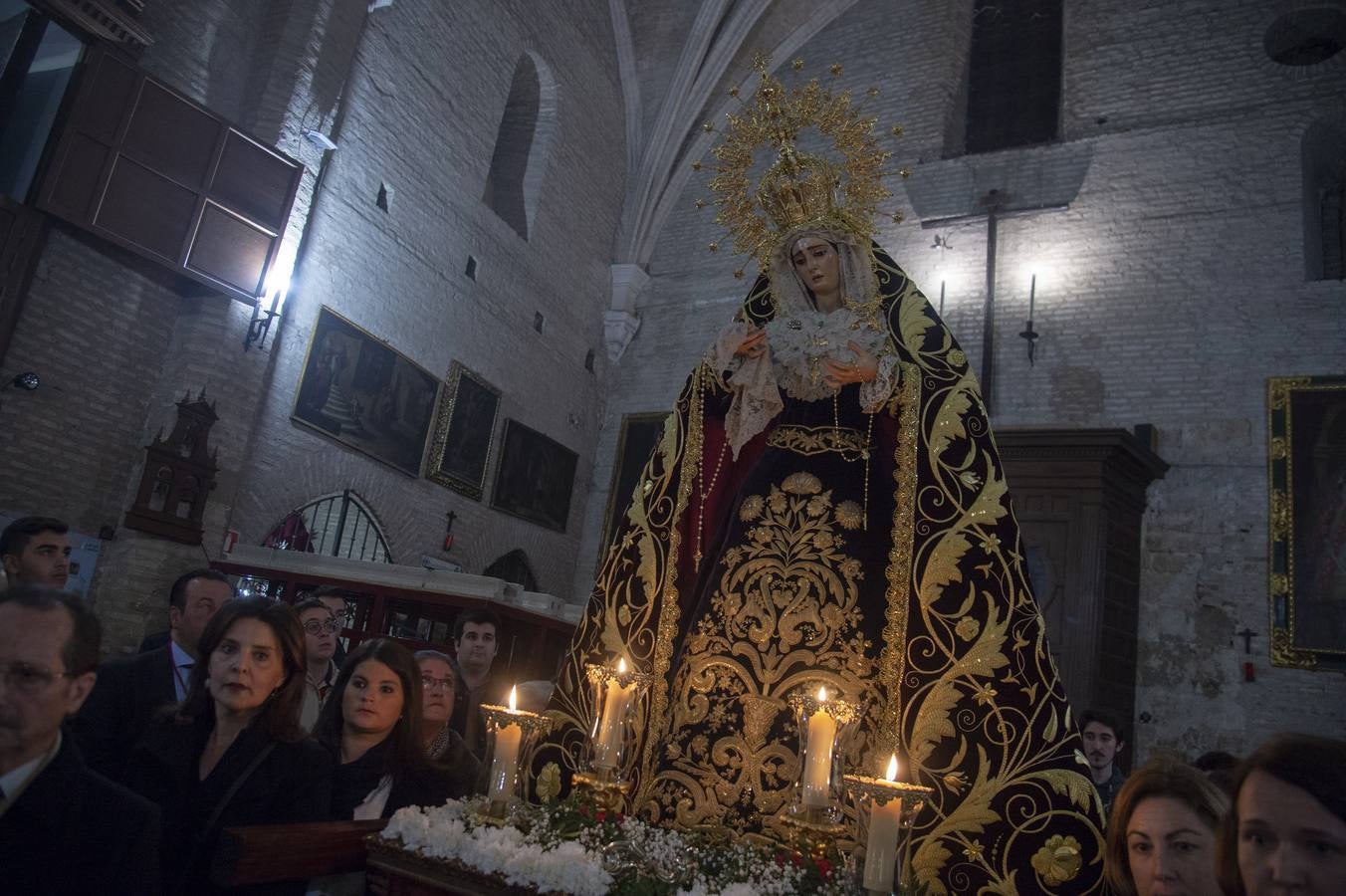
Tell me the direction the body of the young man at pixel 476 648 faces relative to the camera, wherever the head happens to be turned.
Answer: toward the camera

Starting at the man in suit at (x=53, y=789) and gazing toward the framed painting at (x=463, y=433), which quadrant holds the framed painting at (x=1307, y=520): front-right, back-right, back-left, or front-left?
front-right

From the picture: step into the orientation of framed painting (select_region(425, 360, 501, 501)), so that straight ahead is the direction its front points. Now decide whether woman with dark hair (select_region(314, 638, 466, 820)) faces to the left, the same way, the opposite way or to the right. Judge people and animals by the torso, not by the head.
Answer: to the right

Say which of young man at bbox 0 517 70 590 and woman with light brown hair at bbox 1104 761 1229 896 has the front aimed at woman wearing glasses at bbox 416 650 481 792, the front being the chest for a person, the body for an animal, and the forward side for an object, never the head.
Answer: the young man

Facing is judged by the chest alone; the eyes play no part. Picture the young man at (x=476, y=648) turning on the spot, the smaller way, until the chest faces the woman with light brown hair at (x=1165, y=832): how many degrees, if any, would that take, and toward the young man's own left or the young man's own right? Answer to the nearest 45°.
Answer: approximately 45° to the young man's own left

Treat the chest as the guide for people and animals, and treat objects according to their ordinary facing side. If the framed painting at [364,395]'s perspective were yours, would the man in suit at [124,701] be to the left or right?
on its right

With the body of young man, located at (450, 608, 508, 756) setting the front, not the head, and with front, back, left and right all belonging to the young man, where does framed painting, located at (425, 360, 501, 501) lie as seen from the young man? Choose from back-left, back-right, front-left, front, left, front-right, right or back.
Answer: back

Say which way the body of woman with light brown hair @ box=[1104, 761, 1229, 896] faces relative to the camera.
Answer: toward the camera

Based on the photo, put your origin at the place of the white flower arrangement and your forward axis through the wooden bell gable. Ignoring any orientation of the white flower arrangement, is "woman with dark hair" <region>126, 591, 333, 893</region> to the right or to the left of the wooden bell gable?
left

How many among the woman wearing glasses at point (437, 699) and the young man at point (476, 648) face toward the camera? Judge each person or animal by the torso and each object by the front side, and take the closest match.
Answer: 2

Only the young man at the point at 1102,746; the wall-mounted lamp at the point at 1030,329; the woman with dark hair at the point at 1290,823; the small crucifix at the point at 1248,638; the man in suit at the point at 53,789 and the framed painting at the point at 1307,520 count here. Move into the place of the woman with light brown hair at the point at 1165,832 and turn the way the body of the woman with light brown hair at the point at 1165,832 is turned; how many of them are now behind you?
4

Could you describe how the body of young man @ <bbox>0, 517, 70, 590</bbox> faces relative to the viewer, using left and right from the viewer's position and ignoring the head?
facing the viewer and to the right of the viewer

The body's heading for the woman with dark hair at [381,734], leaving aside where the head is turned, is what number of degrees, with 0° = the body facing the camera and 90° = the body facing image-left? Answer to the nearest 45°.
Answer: approximately 45°

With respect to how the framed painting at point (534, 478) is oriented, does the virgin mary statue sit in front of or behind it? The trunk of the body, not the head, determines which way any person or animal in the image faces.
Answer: in front

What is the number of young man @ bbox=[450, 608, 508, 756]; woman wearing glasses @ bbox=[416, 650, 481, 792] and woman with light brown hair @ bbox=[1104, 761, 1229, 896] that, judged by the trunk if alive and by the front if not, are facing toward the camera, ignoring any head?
3

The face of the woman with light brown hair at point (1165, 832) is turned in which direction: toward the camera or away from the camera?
toward the camera

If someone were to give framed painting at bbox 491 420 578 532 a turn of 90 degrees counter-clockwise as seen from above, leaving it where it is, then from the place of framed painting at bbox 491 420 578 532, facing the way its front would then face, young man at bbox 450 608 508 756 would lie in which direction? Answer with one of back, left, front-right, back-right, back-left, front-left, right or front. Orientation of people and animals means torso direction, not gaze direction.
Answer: back-right

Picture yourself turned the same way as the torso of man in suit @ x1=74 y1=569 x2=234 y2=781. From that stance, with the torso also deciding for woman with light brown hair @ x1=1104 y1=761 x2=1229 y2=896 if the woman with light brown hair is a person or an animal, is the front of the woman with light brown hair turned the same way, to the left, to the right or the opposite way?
to the right

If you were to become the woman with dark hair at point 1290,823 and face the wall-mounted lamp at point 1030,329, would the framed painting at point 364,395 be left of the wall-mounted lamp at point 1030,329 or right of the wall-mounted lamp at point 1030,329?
left

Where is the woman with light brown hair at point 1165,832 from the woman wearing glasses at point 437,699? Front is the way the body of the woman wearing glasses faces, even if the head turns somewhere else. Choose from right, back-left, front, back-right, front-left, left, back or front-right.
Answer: front-left
